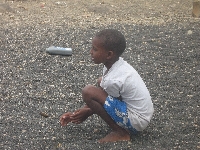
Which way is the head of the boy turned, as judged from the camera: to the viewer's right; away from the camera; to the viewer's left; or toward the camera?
to the viewer's left

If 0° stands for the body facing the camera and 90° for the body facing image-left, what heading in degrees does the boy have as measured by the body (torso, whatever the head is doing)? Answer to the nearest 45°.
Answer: approximately 90°
